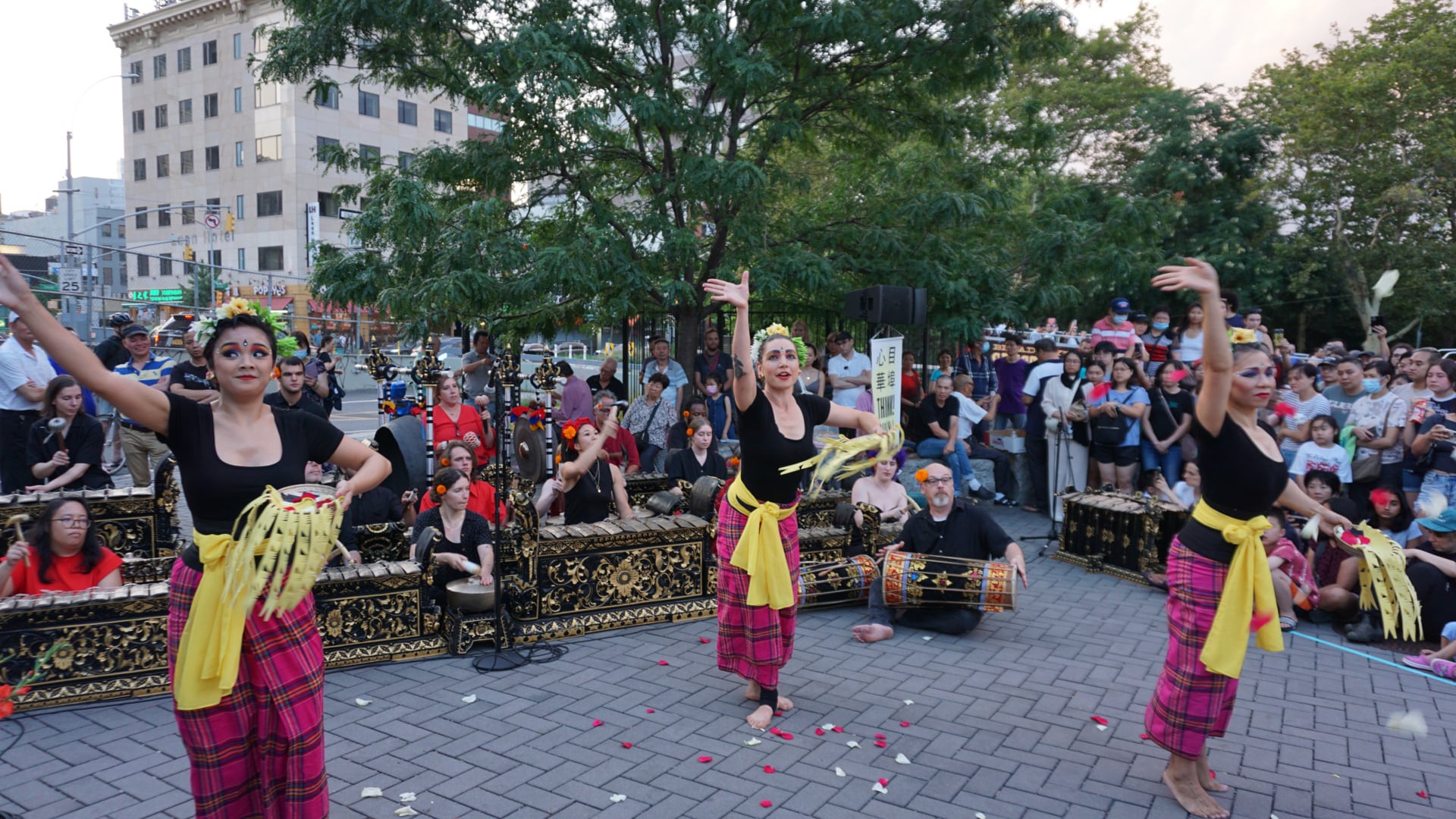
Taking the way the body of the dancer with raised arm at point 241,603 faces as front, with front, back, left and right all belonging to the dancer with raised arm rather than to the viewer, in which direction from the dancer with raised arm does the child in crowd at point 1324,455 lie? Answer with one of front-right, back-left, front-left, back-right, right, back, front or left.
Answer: left

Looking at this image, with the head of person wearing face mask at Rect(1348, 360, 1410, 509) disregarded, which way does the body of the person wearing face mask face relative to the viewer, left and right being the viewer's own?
facing the viewer and to the left of the viewer

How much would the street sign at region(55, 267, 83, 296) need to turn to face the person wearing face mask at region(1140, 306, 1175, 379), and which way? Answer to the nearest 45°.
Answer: approximately 45° to its left

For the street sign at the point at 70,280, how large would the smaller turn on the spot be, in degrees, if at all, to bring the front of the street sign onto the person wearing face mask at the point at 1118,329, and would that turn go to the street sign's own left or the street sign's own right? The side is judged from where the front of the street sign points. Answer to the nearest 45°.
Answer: approximately 45° to the street sign's own left

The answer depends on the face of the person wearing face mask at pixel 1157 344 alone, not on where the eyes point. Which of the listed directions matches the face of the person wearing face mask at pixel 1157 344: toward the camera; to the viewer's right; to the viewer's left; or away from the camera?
toward the camera

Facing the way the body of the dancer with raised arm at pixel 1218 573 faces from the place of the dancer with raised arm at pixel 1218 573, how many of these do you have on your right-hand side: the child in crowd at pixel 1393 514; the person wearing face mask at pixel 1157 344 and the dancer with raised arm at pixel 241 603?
1

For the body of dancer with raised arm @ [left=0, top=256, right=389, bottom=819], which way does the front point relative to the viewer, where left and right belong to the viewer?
facing the viewer

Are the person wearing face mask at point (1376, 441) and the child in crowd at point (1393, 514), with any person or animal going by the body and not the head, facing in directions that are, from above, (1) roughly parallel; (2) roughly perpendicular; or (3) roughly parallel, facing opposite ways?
roughly parallel

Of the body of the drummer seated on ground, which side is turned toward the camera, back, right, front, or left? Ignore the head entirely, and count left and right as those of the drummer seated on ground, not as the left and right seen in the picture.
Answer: front

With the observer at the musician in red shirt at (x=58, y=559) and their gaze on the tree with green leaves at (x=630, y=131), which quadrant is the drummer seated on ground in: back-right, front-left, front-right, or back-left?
front-right

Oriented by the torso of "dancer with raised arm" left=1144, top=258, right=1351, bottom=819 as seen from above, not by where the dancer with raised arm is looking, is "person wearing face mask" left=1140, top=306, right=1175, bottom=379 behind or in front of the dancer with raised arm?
behind

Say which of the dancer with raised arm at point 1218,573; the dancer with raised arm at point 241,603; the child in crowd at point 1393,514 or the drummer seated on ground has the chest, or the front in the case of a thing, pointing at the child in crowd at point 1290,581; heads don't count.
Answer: the child in crowd at point 1393,514

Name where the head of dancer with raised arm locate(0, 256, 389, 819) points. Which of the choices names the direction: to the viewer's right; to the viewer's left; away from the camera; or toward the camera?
toward the camera

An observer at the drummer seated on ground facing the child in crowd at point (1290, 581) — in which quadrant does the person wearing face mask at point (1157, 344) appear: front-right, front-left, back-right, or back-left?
front-left

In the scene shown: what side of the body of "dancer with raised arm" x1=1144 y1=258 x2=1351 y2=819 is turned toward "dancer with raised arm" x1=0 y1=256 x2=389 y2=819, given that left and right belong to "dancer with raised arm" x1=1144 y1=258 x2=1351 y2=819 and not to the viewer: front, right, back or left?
right

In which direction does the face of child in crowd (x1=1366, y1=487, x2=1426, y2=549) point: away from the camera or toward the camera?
toward the camera

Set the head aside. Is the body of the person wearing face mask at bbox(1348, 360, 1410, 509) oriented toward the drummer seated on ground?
yes

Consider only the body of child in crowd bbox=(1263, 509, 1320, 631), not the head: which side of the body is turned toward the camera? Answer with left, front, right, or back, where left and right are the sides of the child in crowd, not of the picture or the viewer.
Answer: left

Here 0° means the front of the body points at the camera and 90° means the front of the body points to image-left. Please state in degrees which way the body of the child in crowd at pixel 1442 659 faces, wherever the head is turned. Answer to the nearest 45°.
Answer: approximately 90°
